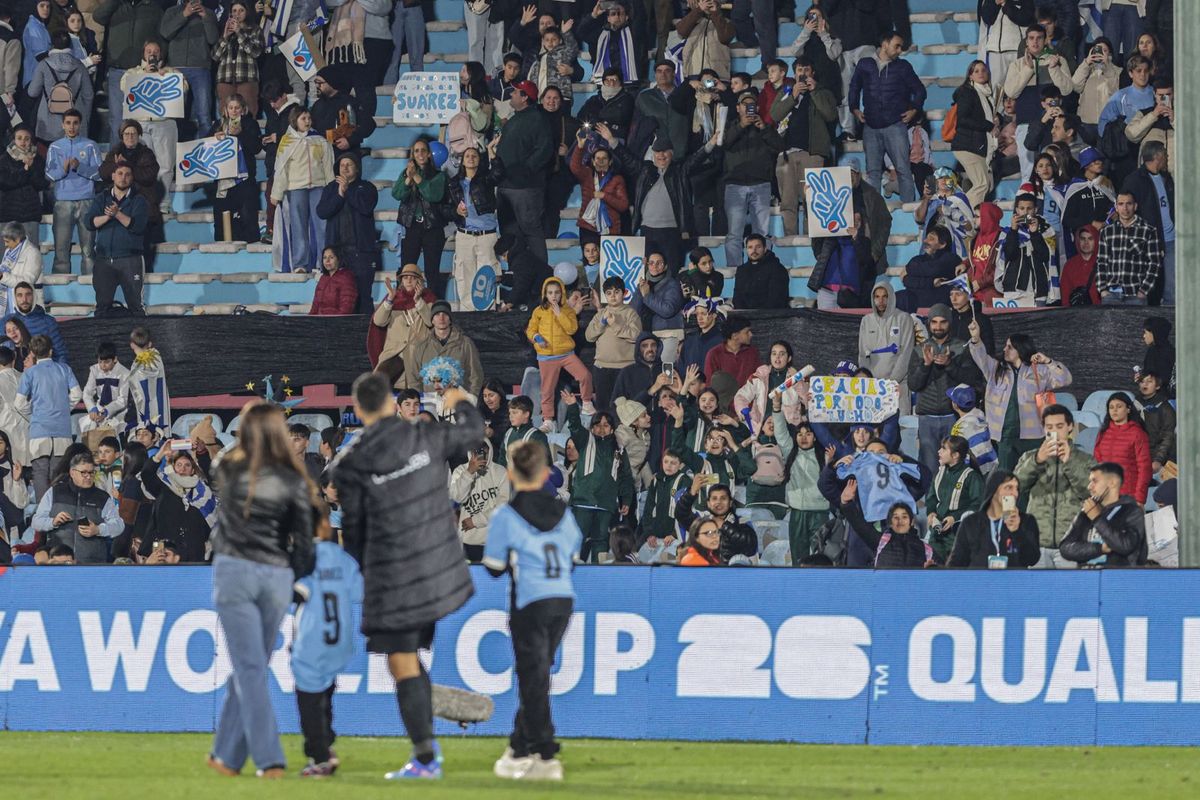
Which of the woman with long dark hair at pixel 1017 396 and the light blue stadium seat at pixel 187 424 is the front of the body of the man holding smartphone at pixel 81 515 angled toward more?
the woman with long dark hair

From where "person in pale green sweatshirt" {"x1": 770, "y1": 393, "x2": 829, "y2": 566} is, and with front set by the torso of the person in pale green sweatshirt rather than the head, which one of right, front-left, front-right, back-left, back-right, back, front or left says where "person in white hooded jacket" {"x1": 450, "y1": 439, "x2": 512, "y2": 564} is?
right

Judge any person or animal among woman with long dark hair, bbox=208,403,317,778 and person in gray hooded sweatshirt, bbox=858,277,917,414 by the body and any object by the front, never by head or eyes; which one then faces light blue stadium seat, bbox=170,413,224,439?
the woman with long dark hair

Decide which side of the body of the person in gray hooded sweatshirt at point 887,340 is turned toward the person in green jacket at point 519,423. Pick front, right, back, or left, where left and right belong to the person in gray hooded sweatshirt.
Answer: right

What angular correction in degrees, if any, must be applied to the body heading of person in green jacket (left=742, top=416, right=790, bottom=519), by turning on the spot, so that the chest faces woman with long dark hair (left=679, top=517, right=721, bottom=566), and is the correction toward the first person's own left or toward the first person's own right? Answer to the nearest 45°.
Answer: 0° — they already face them

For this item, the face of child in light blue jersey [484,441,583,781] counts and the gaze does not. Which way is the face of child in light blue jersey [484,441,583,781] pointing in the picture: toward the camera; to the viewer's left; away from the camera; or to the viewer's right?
away from the camera

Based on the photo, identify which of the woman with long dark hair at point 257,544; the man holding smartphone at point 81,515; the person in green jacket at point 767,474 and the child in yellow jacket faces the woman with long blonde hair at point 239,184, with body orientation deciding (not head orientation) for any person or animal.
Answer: the woman with long dark hair at point 257,544
